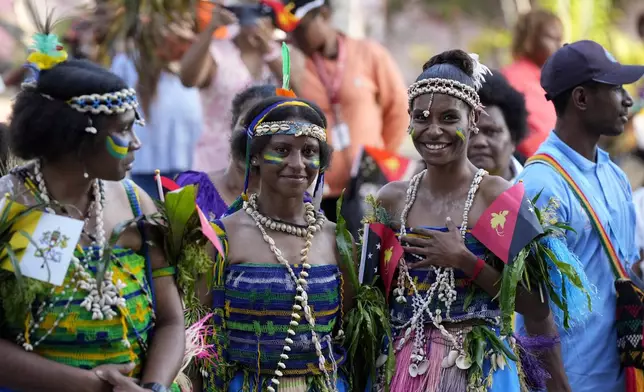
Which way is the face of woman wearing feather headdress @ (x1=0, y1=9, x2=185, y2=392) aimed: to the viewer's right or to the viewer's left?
to the viewer's right

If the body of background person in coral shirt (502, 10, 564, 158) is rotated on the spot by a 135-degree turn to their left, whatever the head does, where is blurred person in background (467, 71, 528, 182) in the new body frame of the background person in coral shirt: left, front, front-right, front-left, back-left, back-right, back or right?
back

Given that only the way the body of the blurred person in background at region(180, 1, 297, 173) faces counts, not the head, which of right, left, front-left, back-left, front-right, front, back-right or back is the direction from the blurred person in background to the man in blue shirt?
front-left

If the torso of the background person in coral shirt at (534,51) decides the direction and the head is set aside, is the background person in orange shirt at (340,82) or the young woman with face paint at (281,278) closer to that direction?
the young woman with face paint

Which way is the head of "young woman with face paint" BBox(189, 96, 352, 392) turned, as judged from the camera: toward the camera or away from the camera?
toward the camera

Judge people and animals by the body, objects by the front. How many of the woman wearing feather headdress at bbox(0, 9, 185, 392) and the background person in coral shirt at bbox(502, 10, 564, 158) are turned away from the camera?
0

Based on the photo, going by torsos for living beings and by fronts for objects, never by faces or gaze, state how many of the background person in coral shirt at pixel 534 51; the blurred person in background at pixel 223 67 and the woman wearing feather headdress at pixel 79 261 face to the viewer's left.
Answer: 0

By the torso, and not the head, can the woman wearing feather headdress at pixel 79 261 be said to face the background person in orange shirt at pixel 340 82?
no

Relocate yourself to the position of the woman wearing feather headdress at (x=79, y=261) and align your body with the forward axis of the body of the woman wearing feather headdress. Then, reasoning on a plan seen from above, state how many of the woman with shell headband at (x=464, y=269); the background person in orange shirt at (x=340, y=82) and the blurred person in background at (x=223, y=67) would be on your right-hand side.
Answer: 0

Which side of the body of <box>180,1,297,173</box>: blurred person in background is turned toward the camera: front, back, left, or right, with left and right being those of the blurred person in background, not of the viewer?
front
